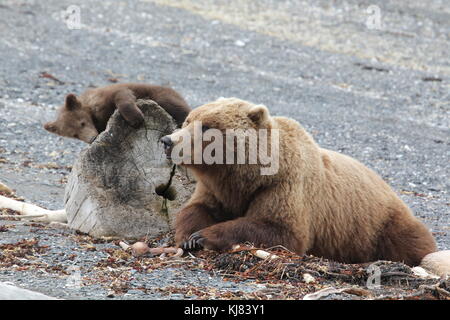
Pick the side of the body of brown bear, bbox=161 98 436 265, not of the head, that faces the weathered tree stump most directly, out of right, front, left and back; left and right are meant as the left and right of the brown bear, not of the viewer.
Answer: front

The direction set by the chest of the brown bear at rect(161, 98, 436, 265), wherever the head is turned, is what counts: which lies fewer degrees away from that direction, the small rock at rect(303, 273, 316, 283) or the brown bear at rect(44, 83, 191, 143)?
the brown bear

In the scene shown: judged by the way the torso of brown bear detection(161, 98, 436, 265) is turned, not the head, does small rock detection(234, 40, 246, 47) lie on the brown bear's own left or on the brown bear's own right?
on the brown bear's own right

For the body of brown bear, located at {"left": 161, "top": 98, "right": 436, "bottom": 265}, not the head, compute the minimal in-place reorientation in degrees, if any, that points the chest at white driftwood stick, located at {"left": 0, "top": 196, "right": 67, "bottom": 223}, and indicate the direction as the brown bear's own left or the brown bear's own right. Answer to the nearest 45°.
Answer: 0° — it already faces it

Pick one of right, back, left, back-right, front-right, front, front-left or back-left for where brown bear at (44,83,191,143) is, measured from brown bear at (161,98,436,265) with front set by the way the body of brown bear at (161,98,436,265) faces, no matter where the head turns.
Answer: front-right

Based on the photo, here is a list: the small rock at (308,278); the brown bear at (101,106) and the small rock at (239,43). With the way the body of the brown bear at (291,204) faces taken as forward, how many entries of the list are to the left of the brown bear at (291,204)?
1

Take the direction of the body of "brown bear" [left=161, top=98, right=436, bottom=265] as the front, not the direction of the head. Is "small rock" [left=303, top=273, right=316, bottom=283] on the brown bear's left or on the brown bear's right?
on the brown bear's left

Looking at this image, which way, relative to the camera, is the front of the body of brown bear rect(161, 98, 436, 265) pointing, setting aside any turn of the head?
to the viewer's left

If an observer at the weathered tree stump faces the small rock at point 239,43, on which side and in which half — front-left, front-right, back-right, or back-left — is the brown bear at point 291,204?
back-right
